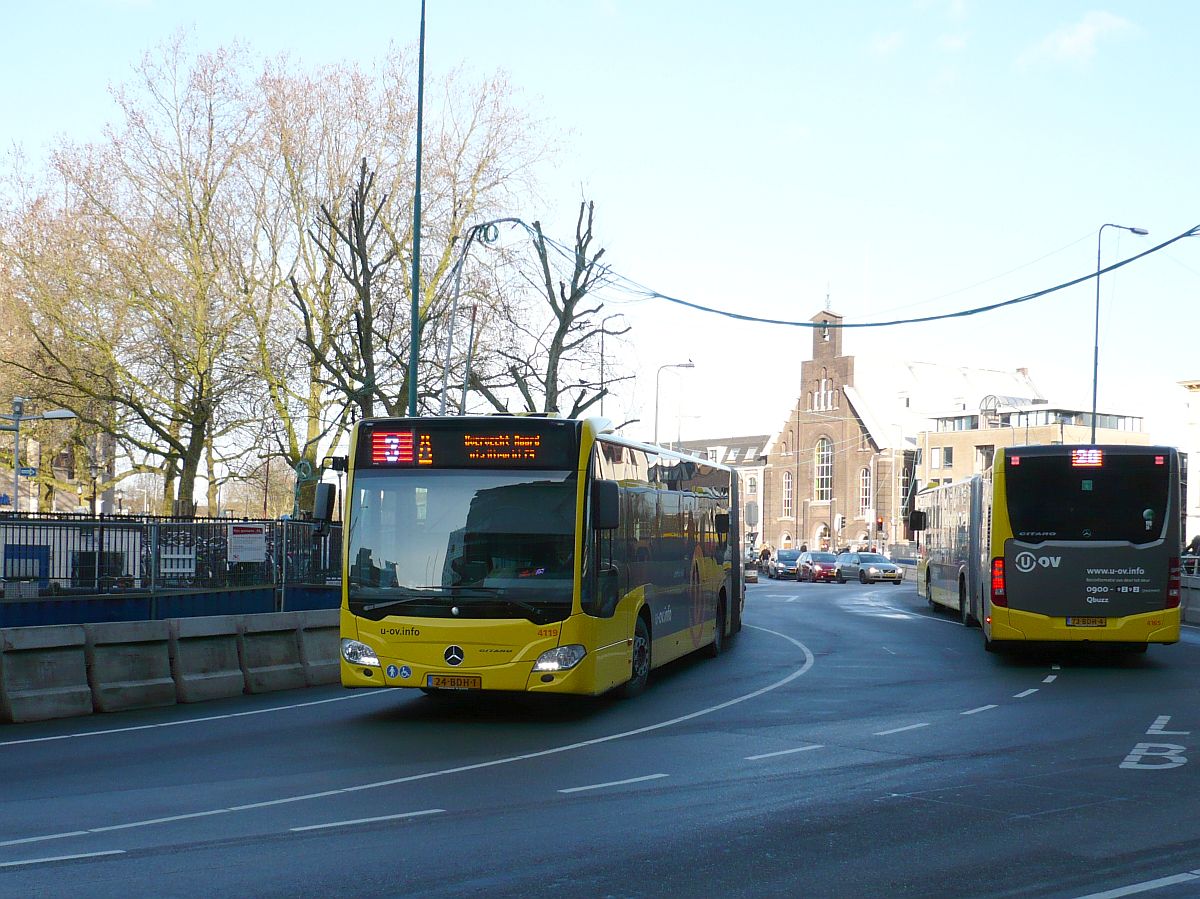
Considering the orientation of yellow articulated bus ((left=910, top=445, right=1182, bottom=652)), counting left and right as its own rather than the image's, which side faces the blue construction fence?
left

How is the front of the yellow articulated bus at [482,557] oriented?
toward the camera

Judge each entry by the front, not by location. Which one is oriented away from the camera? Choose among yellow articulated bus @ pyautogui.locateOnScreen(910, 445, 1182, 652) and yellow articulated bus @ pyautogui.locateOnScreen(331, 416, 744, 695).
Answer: yellow articulated bus @ pyautogui.locateOnScreen(910, 445, 1182, 652)

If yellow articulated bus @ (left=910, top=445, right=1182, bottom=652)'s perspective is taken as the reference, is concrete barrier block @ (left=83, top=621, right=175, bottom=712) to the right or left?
on its left

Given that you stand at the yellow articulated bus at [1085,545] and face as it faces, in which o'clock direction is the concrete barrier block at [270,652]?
The concrete barrier block is roughly at 8 o'clock from the yellow articulated bus.

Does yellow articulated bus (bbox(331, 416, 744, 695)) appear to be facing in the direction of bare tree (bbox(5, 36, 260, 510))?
no

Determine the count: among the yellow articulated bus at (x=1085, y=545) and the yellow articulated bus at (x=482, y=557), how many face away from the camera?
1

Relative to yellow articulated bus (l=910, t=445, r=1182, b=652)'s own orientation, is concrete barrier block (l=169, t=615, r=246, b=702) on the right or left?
on its left

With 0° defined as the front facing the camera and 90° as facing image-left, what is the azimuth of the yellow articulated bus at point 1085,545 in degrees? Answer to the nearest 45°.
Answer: approximately 180°

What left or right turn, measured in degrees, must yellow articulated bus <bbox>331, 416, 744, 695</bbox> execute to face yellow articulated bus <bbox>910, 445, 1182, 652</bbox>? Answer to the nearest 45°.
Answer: approximately 135° to its left

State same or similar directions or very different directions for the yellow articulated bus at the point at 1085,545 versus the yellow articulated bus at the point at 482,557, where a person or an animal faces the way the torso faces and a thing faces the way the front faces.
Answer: very different directions
